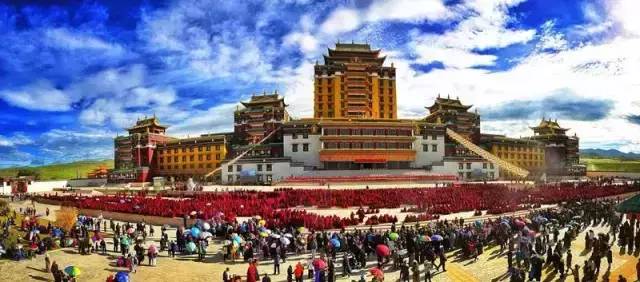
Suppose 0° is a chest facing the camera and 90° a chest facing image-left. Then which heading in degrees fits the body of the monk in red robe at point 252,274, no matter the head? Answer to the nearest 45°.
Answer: approximately 180°

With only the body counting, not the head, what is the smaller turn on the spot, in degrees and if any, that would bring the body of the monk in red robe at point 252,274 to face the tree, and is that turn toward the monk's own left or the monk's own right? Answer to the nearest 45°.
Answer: approximately 45° to the monk's own left
